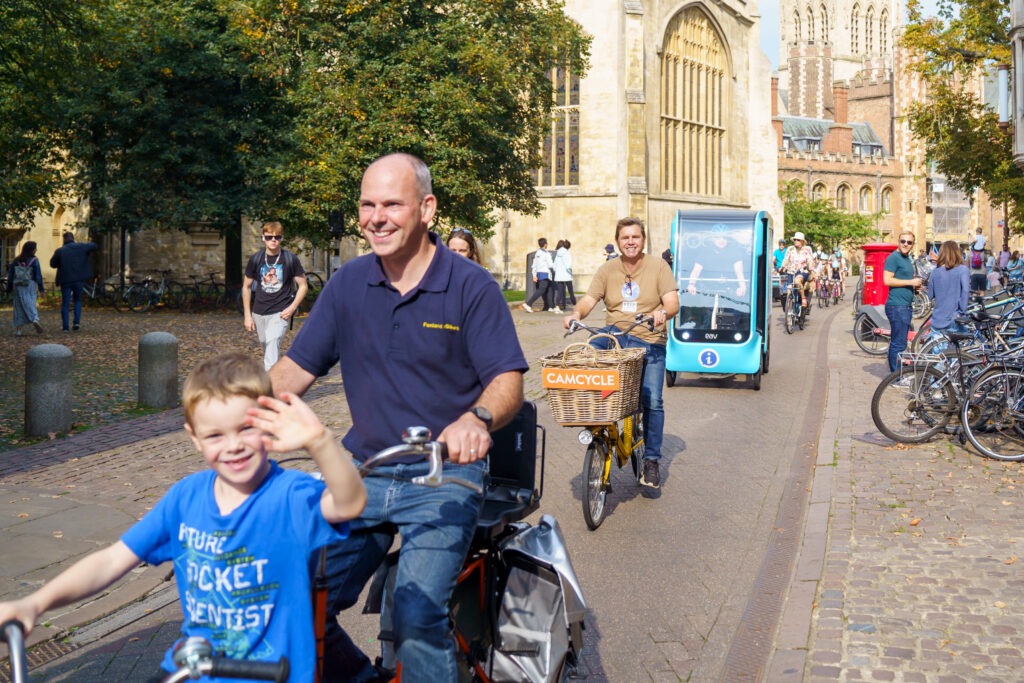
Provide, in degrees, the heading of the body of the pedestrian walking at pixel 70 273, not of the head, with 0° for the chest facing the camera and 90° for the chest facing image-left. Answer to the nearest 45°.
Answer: approximately 180°

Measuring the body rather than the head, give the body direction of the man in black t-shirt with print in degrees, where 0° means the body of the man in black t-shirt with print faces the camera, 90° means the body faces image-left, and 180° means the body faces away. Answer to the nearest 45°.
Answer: approximately 0°

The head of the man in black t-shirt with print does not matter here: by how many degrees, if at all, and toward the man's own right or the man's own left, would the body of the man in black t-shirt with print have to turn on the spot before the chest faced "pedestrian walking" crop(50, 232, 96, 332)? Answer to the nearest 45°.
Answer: approximately 180°

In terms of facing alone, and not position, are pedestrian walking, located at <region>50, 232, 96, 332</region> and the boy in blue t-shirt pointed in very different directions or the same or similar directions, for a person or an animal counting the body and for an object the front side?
very different directions

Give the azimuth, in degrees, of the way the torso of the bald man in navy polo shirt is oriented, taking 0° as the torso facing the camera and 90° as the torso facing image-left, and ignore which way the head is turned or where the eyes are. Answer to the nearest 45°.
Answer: approximately 45°

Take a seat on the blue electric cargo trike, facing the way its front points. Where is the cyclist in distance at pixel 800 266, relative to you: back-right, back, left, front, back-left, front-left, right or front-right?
back

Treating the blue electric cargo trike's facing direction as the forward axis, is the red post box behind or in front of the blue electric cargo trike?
behind

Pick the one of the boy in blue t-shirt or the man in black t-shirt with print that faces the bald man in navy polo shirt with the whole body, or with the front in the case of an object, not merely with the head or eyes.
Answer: the man in black t-shirt with print

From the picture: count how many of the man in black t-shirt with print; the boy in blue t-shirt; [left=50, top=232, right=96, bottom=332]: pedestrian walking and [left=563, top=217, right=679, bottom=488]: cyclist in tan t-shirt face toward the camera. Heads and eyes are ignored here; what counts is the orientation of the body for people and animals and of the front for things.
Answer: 3

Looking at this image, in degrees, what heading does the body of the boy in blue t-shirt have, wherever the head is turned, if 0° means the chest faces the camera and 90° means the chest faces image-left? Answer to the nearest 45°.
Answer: approximately 0°

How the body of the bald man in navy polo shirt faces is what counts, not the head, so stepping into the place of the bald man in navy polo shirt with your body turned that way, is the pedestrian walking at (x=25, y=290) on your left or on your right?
on your right
